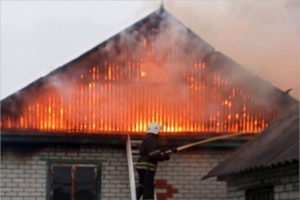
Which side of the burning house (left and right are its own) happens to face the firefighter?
front

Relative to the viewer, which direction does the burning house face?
toward the camera
